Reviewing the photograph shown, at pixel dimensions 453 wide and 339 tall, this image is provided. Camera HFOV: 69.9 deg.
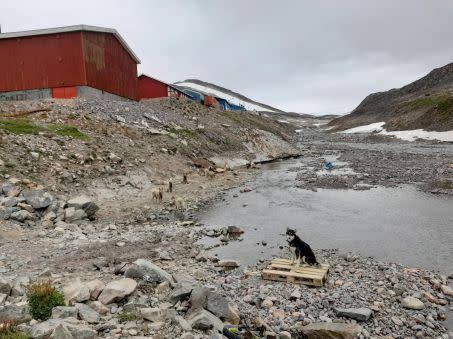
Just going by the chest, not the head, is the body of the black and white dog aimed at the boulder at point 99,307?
yes

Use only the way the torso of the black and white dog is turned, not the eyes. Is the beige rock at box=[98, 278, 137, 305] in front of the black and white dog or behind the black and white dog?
in front

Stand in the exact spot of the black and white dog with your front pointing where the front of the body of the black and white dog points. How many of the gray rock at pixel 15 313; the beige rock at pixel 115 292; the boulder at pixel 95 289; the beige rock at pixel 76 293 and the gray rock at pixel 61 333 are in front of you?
5

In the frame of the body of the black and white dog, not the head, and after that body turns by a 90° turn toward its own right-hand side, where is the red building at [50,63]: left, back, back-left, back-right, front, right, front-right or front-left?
front

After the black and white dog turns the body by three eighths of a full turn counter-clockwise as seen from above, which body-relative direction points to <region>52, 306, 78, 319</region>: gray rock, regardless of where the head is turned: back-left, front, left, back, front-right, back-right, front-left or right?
back-right

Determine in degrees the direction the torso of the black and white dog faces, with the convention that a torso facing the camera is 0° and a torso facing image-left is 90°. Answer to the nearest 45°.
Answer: approximately 45°

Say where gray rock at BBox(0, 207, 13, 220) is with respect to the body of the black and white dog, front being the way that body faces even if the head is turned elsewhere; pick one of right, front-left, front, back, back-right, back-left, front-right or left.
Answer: front-right

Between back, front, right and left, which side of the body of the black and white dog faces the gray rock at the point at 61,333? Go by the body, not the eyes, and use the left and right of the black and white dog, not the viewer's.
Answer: front

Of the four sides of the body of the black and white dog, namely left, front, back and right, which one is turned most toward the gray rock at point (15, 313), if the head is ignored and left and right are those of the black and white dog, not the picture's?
front

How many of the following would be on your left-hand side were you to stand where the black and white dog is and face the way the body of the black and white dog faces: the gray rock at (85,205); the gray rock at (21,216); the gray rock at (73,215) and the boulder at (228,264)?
0

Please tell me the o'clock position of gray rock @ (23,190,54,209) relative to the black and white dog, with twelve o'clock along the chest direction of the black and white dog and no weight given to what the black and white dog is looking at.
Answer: The gray rock is roughly at 2 o'clock from the black and white dog.

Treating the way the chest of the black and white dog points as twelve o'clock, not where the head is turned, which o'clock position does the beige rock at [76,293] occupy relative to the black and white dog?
The beige rock is roughly at 12 o'clock from the black and white dog.

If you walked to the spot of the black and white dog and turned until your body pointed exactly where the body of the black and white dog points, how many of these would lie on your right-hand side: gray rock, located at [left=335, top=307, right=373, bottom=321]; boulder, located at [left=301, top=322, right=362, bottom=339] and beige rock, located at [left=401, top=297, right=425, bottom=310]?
0

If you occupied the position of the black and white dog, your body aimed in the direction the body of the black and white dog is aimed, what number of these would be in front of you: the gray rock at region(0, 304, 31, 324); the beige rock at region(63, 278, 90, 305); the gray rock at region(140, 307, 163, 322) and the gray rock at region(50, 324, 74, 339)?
4

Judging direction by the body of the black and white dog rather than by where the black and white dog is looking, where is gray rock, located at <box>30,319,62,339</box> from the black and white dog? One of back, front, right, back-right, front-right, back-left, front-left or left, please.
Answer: front

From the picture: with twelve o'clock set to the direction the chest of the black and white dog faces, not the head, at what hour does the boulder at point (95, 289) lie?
The boulder is roughly at 12 o'clock from the black and white dog.

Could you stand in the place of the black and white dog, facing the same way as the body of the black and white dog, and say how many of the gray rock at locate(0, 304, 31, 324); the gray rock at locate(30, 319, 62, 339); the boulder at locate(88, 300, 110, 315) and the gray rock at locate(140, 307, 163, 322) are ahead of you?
4
